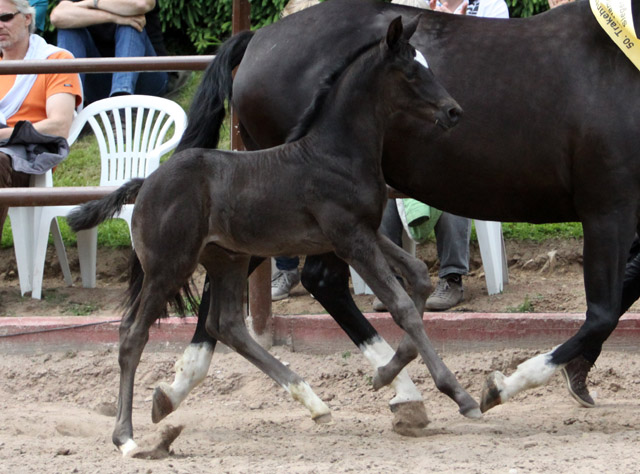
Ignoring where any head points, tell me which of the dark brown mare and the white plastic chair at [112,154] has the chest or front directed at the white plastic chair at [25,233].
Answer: the white plastic chair at [112,154]

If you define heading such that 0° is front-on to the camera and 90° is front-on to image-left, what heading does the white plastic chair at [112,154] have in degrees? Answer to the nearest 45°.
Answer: approximately 45°

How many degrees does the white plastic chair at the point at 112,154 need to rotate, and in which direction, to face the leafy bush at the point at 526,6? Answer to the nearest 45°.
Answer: approximately 180°

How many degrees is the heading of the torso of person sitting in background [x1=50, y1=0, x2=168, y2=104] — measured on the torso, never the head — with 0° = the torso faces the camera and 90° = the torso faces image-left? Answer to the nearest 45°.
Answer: approximately 0°

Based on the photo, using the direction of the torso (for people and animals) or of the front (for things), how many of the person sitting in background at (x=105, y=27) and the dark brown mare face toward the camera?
1

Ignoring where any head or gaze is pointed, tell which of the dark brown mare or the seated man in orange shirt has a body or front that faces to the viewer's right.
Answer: the dark brown mare

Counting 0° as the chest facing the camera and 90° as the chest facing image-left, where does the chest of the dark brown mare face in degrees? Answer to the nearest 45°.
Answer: approximately 270°

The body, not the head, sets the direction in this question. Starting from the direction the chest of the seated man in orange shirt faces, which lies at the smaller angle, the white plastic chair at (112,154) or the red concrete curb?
the red concrete curb

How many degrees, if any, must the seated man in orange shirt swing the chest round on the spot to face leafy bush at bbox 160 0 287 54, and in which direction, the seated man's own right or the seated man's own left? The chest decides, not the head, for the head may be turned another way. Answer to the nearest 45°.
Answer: approximately 180°

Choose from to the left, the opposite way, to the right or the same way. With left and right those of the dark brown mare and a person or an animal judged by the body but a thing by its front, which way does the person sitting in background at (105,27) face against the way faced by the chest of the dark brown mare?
to the right

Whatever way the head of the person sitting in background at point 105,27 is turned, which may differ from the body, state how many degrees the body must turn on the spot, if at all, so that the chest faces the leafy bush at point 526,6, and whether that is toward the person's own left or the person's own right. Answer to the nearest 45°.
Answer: approximately 90° to the person's own left

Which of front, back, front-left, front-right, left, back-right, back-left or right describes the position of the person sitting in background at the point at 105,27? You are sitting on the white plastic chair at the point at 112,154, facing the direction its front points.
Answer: back-right

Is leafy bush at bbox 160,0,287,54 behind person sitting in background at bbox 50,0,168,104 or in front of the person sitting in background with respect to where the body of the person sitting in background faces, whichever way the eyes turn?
behind

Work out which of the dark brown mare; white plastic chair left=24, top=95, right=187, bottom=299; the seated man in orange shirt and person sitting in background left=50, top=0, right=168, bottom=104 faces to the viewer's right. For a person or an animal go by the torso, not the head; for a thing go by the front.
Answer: the dark brown mare

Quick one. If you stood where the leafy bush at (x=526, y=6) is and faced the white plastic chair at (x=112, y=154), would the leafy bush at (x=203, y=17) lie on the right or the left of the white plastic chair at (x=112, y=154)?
right
